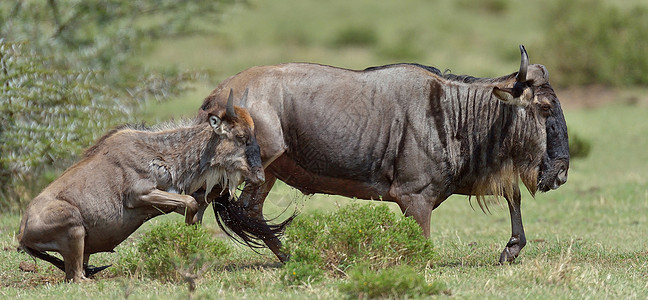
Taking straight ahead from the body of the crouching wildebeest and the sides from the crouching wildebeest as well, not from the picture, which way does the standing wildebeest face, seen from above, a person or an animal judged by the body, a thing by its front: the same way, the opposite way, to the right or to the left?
the same way

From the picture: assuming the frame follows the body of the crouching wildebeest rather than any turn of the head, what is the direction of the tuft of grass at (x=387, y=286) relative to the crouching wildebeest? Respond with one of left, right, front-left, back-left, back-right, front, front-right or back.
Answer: front-right

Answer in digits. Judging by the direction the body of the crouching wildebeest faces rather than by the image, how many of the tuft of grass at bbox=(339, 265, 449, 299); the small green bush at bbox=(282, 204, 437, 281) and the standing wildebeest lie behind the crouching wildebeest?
0

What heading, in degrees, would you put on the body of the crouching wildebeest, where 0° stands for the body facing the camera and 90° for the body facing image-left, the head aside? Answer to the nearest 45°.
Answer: approximately 270°

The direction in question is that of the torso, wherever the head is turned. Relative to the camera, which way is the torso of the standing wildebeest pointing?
to the viewer's right

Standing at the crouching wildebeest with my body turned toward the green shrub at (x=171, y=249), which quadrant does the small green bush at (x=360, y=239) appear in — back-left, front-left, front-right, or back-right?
front-left

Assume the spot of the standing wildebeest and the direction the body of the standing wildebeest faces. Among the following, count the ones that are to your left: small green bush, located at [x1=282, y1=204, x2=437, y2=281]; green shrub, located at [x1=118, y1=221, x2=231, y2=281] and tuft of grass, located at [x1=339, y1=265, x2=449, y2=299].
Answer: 0

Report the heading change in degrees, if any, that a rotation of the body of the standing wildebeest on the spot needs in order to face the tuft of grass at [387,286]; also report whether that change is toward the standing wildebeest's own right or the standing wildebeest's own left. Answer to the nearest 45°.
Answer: approximately 90° to the standing wildebeest's own right

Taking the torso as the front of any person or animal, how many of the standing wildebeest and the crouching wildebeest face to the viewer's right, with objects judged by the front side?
2

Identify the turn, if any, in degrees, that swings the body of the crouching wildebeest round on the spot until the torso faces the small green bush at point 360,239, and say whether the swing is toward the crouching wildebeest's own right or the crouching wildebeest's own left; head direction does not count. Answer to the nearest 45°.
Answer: approximately 45° to the crouching wildebeest's own right

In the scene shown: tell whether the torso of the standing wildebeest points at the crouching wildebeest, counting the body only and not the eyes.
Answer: no

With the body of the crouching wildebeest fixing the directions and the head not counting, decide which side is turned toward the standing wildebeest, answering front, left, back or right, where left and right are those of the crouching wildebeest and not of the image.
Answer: front

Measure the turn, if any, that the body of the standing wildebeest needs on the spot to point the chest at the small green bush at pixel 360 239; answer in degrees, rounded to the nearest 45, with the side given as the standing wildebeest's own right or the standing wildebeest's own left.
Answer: approximately 90° to the standing wildebeest's own right

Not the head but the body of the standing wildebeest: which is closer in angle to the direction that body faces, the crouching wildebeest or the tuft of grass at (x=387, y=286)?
the tuft of grass
